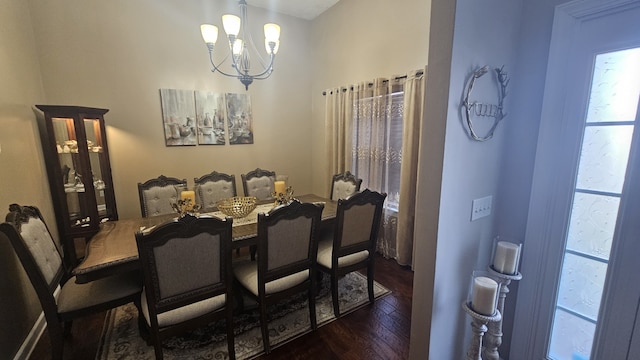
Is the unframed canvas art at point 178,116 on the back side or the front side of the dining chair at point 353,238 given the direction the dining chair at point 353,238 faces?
on the front side

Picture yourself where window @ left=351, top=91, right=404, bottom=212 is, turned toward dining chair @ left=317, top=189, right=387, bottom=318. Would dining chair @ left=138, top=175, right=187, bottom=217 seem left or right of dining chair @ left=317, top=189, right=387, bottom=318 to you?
right

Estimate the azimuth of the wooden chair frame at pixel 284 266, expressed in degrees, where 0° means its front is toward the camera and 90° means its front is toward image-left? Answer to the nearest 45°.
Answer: approximately 135°

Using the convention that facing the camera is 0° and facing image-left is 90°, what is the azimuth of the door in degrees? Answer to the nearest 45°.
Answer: approximately 45°

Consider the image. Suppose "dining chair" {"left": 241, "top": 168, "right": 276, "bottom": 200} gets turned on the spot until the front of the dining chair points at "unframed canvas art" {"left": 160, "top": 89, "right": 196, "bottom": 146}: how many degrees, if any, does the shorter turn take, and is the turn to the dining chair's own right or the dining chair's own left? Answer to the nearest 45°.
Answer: approximately 135° to the dining chair's own right

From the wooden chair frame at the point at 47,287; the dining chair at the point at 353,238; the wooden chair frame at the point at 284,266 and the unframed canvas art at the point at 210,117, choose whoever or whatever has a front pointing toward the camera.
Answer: the unframed canvas art

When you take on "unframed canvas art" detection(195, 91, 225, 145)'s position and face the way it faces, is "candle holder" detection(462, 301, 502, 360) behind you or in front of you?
in front

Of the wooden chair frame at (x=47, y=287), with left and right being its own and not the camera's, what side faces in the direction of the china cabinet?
left

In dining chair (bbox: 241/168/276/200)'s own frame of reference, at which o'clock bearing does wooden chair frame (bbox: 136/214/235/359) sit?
The wooden chair frame is roughly at 2 o'clock from the dining chair.

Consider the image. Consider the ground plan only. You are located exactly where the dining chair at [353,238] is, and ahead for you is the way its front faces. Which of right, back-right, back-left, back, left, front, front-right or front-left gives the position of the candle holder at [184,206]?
front-left

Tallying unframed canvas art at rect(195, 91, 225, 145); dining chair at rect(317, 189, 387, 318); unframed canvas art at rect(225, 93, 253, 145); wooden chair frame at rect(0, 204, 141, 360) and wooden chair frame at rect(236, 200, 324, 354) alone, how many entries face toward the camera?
2
